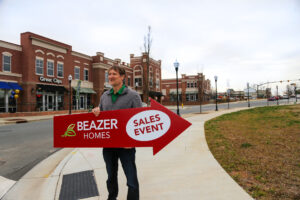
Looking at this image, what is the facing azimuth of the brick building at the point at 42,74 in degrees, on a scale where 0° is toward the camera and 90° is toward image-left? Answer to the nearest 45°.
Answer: approximately 315°

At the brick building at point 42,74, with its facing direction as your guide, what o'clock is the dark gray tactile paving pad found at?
The dark gray tactile paving pad is roughly at 1 o'clock from the brick building.

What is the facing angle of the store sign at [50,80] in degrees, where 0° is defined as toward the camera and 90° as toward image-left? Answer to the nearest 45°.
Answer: approximately 315°
